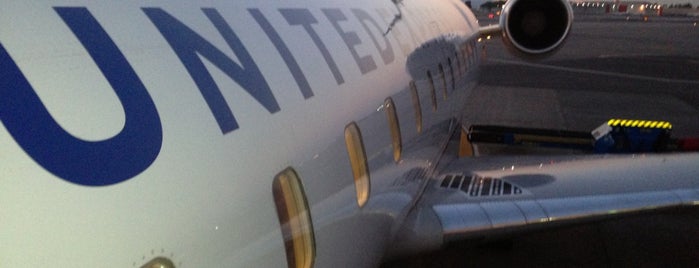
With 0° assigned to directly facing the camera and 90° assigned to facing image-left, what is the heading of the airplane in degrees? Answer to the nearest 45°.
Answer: approximately 45°
